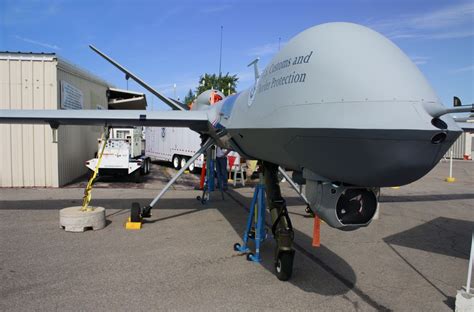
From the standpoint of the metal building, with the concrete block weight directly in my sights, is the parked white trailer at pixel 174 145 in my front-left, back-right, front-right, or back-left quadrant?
back-left

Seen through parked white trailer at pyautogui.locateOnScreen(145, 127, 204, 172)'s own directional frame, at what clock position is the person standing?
The person standing is roughly at 7 o'clock from the parked white trailer.

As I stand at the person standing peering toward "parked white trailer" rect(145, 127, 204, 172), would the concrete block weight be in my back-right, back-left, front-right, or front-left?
back-left

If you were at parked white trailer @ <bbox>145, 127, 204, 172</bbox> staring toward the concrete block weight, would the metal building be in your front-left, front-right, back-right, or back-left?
front-right

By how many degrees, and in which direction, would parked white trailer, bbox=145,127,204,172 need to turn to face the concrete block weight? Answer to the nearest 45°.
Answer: approximately 135° to its left

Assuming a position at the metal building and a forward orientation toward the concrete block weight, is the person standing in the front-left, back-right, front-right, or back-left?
front-left

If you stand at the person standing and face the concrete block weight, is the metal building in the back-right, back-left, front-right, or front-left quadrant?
front-right

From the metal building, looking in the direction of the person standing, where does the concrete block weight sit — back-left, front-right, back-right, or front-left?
front-right

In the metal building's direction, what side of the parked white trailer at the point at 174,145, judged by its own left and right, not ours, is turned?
left
